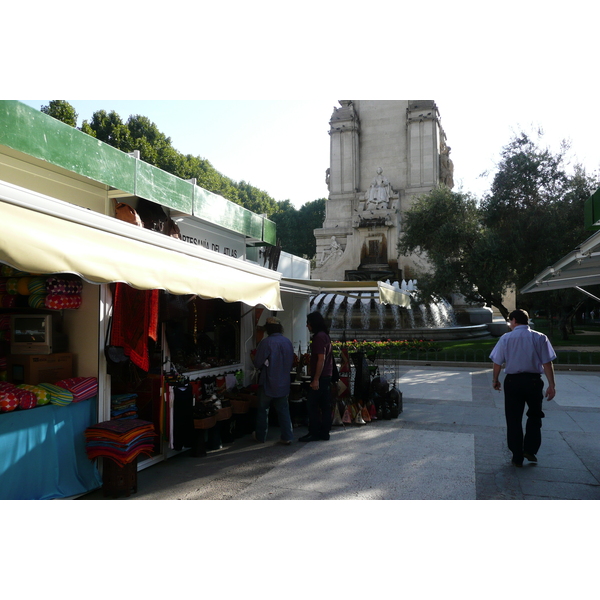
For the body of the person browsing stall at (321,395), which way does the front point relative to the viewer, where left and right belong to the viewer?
facing to the left of the viewer

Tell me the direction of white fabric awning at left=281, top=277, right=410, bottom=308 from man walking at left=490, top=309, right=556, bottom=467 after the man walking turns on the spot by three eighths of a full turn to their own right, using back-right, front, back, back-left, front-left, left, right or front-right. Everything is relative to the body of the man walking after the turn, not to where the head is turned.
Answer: back

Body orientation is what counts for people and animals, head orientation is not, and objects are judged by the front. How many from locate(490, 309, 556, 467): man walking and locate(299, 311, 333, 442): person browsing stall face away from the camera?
1

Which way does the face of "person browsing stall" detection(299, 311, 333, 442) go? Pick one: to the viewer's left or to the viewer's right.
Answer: to the viewer's left

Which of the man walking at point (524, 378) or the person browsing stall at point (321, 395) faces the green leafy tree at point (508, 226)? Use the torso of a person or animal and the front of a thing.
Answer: the man walking

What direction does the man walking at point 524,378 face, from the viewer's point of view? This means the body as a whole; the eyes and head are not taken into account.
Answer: away from the camera

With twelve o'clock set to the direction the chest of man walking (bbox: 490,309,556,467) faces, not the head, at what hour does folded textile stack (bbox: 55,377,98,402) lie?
The folded textile stack is roughly at 8 o'clock from the man walking.

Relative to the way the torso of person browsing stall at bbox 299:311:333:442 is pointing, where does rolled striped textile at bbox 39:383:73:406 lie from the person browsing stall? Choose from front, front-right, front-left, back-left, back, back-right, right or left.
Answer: front-left

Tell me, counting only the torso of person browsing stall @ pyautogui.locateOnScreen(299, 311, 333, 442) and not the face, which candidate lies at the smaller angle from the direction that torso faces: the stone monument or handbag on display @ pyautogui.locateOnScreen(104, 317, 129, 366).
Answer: the handbag on display

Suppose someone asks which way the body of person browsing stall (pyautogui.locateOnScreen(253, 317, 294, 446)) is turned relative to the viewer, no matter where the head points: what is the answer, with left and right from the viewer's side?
facing away from the viewer and to the left of the viewer

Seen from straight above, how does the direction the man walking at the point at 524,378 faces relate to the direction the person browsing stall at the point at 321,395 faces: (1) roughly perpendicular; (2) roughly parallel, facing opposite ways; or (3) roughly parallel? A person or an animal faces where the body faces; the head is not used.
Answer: roughly perpendicular

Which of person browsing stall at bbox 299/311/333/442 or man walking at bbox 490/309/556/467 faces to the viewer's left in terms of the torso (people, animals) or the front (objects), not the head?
the person browsing stall

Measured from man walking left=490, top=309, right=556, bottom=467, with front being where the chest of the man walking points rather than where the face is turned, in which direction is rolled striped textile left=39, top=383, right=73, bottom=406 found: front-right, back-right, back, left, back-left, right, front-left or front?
back-left

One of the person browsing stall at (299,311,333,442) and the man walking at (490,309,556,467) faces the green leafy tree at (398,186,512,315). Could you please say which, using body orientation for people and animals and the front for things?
the man walking
